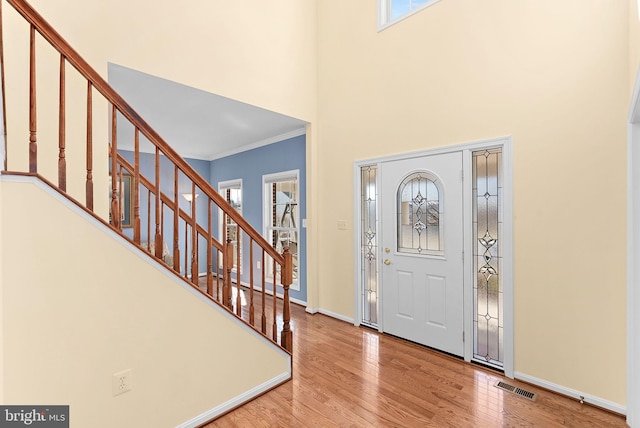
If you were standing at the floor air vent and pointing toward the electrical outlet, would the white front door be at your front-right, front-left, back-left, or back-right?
front-right

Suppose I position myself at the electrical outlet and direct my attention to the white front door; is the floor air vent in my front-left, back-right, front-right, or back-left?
front-right

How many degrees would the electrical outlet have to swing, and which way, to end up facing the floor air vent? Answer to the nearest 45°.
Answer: approximately 45° to its left

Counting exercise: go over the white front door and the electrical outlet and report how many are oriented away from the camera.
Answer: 0

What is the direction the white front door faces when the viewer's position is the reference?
facing the viewer and to the left of the viewer

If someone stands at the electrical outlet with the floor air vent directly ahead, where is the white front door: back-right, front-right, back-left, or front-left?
front-left

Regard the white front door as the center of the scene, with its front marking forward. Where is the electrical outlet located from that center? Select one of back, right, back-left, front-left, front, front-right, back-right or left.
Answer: front
